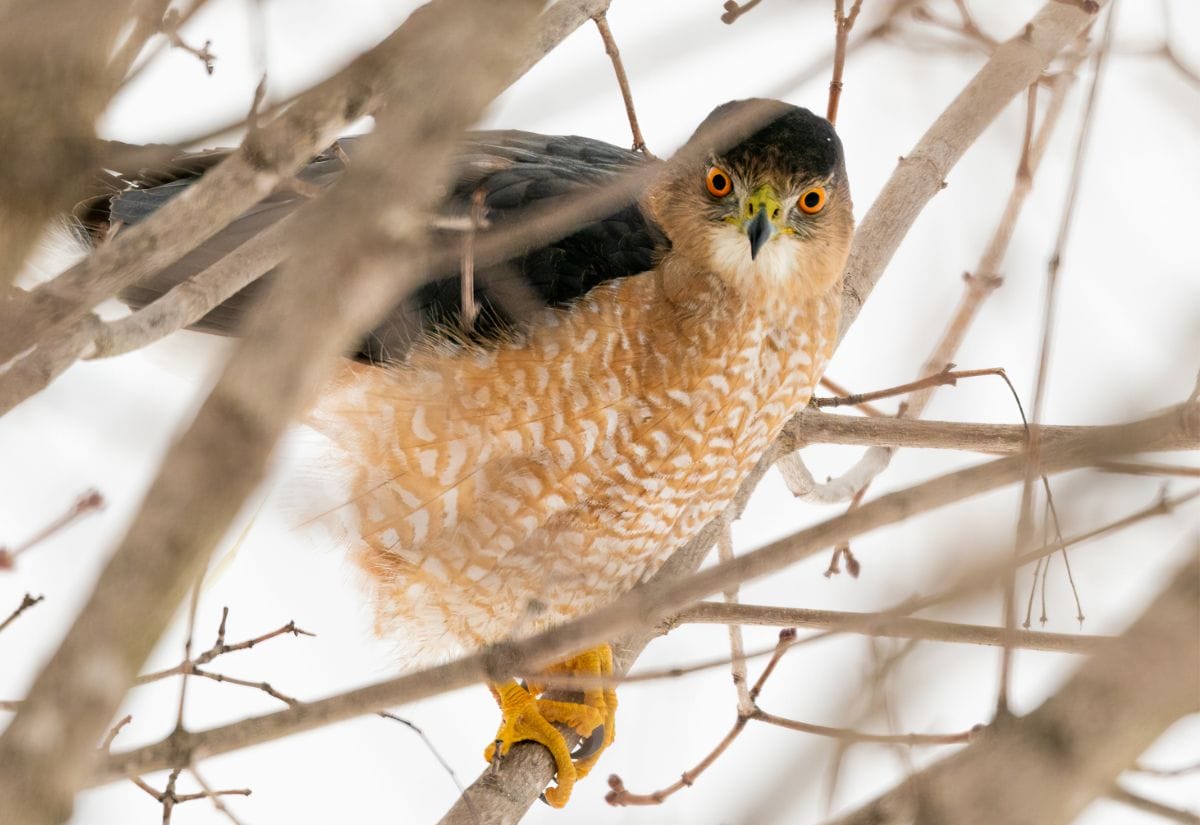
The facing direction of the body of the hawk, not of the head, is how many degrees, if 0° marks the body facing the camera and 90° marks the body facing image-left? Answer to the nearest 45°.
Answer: approximately 315°
